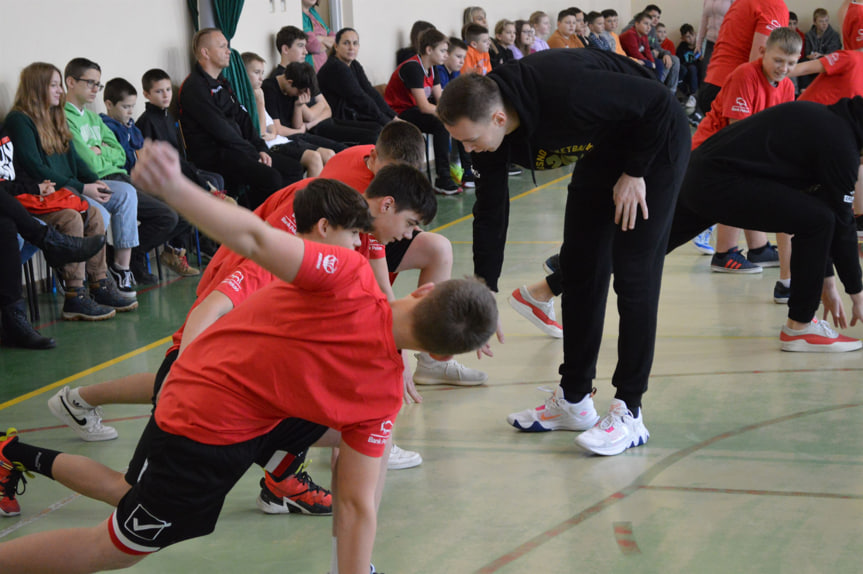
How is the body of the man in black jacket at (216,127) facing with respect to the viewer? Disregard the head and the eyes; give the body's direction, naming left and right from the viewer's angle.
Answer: facing the viewer and to the right of the viewer

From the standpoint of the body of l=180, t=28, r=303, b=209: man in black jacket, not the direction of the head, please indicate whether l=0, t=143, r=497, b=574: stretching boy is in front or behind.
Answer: in front

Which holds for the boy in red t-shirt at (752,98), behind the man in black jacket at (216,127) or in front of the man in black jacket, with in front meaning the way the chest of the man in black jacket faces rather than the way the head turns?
in front

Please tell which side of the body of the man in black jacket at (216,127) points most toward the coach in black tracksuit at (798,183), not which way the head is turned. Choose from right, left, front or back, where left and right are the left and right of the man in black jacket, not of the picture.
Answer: front

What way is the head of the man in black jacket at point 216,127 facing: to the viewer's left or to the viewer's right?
to the viewer's right

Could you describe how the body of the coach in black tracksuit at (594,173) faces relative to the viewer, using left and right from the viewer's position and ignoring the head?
facing the viewer and to the left of the viewer

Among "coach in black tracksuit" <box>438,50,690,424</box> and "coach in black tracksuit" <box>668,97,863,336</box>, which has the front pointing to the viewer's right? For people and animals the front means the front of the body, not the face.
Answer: "coach in black tracksuit" <box>668,97,863,336</box>

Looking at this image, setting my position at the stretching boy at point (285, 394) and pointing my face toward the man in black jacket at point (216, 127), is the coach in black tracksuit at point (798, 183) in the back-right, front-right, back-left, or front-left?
front-right

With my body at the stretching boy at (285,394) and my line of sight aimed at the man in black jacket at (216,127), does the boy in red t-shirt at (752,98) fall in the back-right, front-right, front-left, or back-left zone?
front-right

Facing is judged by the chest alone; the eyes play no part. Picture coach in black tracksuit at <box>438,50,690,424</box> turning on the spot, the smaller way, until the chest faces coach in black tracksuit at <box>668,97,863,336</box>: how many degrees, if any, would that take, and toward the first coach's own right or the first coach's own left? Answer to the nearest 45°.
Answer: approximately 180°

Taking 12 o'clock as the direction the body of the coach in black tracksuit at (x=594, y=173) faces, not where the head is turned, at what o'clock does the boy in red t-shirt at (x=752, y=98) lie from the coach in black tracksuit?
The boy in red t-shirt is roughly at 5 o'clock from the coach in black tracksuit.

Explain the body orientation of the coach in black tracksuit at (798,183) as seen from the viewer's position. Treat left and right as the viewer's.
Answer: facing to the right of the viewer

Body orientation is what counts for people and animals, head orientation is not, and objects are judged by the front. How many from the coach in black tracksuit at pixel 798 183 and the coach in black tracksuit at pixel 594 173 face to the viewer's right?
1
